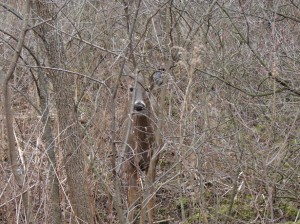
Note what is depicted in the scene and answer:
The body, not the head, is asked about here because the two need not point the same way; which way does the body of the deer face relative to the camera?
toward the camera
